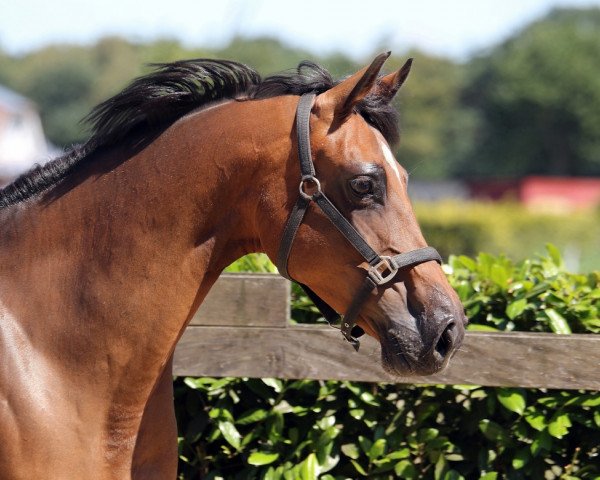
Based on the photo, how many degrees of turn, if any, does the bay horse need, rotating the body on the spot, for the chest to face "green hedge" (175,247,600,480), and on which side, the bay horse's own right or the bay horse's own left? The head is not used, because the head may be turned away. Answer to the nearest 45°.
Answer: approximately 45° to the bay horse's own left

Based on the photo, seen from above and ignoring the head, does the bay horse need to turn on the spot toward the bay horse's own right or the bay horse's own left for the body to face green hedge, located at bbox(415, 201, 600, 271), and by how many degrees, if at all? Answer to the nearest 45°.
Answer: approximately 90° to the bay horse's own left

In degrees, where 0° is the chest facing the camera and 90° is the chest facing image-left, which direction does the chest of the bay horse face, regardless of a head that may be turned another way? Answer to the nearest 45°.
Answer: approximately 270°

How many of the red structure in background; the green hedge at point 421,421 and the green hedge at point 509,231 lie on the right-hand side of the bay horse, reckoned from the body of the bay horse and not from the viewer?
0

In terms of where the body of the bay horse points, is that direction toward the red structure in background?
no
